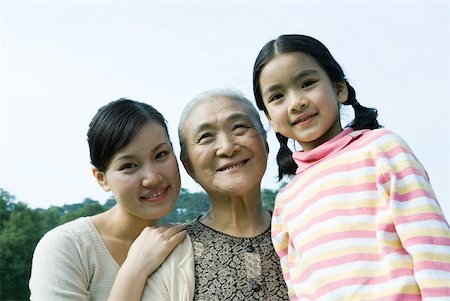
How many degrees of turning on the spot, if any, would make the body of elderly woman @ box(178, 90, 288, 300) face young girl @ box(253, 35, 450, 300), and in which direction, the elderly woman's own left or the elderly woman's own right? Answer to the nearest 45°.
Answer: approximately 45° to the elderly woman's own left

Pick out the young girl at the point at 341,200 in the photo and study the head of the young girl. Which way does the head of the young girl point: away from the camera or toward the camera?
toward the camera

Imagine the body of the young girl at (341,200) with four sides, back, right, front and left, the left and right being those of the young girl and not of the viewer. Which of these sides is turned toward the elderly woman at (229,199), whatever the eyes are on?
right

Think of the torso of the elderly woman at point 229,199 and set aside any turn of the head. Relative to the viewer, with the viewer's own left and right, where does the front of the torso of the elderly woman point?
facing the viewer

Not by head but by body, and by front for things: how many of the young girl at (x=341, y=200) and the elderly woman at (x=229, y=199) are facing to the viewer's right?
0

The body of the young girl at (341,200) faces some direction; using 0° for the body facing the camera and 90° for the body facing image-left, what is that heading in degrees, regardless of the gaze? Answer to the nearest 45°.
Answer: approximately 45°

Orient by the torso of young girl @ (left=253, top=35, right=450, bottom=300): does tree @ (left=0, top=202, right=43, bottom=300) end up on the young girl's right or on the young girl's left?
on the young girl's right

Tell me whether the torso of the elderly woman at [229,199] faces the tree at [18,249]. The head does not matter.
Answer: no

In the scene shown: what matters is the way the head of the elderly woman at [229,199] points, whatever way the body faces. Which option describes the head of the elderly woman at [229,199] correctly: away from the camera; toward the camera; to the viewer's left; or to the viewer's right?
toward the camera
